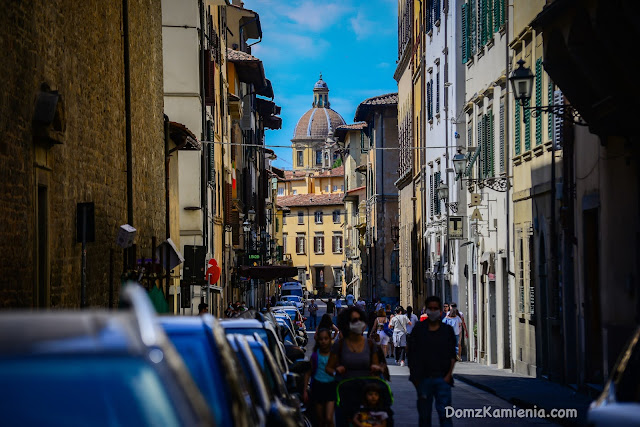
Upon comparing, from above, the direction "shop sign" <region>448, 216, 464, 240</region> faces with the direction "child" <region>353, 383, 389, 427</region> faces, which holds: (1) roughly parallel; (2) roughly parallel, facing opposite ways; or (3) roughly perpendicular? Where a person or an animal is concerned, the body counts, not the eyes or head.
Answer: roughly parallel

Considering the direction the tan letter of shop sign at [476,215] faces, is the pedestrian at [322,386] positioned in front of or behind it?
in front

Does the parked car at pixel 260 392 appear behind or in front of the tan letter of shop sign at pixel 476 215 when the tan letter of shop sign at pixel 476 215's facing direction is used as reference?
in front

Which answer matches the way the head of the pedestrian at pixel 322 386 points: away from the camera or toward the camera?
toward the camera

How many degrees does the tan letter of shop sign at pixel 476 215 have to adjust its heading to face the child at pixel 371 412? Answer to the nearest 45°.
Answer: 0° — it already faces them

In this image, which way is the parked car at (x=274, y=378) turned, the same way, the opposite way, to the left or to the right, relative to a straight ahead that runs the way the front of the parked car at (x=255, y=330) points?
the same way

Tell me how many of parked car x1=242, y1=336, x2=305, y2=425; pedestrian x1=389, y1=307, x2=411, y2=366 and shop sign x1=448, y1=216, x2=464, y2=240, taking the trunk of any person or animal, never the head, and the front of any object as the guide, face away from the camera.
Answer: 1

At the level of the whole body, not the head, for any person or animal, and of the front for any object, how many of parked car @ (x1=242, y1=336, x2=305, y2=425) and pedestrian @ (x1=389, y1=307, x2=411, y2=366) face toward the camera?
1

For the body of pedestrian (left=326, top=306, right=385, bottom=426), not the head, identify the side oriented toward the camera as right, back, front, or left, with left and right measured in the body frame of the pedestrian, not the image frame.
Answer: front

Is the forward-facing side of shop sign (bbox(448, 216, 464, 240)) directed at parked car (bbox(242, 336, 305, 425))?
yes

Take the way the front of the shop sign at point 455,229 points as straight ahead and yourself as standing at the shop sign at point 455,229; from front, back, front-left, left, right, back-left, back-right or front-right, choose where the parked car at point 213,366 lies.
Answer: front

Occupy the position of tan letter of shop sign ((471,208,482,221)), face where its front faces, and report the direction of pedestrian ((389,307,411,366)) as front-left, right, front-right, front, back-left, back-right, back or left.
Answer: back-right

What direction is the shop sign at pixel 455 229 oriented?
toward the camera
